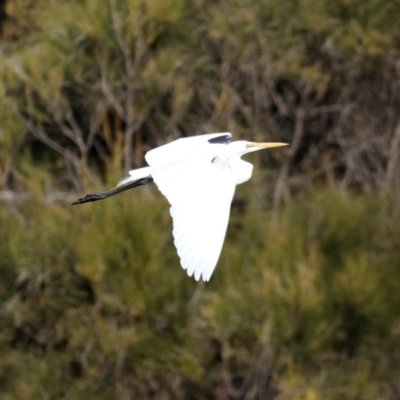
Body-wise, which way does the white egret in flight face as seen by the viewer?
to the viewer's right
